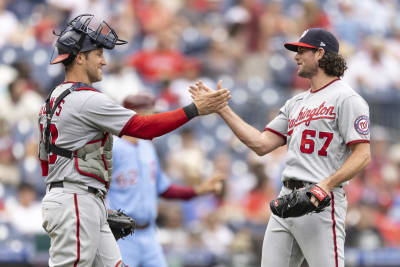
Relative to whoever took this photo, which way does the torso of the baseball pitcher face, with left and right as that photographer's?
facing the viewer and to the left of the viewer
